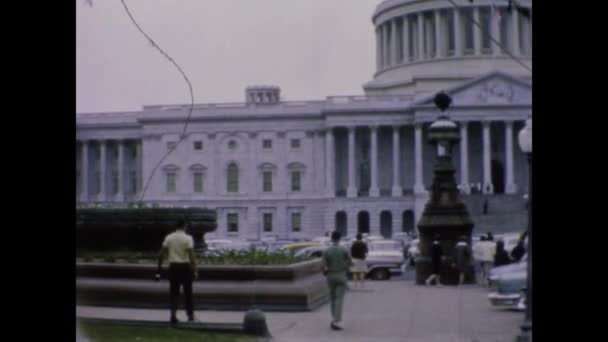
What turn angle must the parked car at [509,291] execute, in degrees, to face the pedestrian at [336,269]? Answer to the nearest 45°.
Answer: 0° — it already faces them

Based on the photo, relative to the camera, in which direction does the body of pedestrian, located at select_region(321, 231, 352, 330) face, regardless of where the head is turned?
away from the camera

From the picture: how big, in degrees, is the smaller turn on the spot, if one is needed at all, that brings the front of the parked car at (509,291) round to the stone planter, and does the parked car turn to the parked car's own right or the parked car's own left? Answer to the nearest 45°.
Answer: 0° — it already faces it

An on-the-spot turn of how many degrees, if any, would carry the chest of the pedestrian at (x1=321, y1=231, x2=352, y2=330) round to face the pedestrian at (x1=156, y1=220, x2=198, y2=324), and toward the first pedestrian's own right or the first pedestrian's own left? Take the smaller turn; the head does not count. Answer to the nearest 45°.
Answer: approximately 135° to the first pedestrian's own left

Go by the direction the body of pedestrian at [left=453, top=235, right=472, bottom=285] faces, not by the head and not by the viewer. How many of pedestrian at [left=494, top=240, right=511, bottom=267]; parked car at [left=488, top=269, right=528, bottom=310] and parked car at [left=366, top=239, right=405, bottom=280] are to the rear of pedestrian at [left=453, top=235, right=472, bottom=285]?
1

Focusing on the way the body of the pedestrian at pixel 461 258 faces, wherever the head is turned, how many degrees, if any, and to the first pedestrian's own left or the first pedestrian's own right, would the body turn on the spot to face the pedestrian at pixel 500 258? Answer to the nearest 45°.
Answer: approximately 45° to the first pedestrian's own right

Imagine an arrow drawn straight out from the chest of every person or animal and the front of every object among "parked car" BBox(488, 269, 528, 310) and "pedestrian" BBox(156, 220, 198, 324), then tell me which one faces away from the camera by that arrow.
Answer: the pedestrian

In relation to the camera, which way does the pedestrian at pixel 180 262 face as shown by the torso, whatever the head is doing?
away from the camera

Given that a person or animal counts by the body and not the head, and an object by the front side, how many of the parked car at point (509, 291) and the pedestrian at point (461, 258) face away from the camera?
1

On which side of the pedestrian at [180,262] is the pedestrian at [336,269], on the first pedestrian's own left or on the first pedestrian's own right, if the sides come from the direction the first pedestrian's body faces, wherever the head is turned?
on the first pedestrian's own right

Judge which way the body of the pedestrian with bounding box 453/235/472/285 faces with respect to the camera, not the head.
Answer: away from the camera
